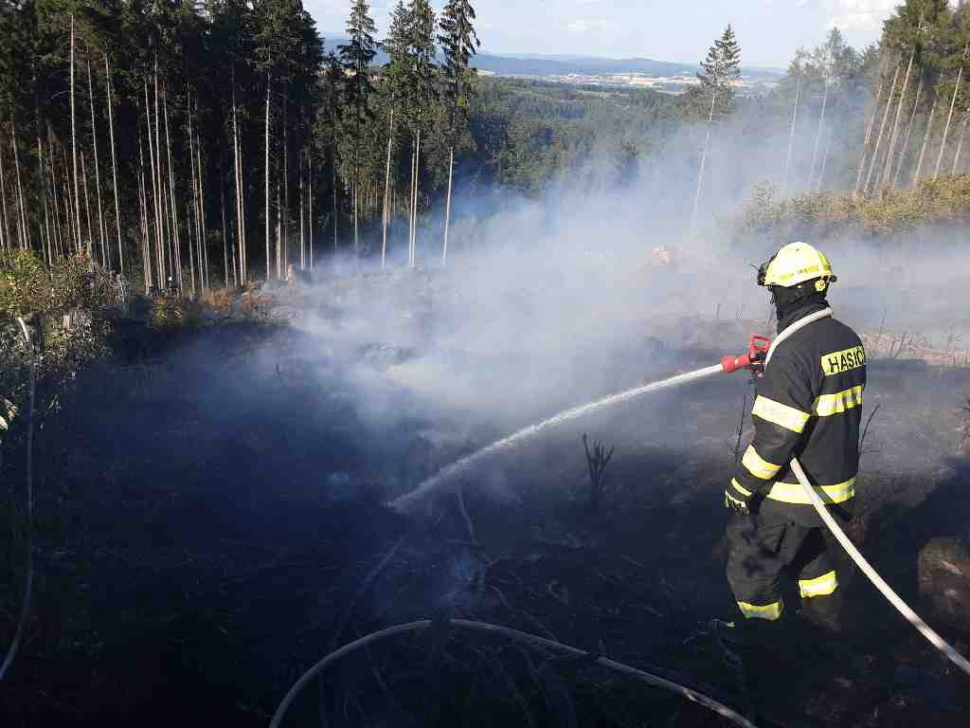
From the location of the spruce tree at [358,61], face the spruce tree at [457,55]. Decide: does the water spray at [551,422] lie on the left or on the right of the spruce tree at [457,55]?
right

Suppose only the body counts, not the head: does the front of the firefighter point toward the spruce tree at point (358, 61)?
yes

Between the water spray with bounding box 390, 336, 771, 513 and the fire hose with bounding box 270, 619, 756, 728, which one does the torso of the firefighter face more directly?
the water spray

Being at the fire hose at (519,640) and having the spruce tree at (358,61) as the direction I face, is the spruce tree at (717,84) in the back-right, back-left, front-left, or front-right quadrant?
front-right

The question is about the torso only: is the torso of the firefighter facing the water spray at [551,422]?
yes

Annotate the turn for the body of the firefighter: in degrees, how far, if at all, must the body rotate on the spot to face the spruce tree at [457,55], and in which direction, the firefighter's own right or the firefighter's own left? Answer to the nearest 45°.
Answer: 0° — they already face it

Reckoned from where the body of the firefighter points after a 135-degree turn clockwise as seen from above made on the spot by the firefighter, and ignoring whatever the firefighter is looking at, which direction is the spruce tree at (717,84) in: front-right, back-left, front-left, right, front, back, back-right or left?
left

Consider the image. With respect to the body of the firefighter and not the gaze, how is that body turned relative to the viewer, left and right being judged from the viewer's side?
facing away from the viewer and to the left of the viewer

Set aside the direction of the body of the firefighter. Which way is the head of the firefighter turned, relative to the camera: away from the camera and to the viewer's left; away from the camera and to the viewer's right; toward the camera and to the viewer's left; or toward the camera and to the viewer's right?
away from the camera and to the viewer's left

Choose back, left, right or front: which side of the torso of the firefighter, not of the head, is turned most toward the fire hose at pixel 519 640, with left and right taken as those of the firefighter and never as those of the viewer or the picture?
left
